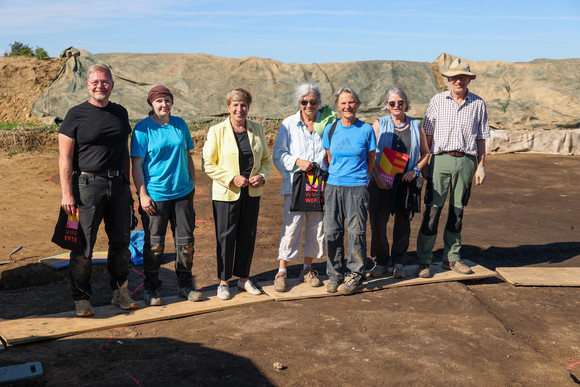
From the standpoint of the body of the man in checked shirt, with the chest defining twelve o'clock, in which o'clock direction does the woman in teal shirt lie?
The woman in teal shirt is roughly at 2 o'clock from the man in checked shirt.

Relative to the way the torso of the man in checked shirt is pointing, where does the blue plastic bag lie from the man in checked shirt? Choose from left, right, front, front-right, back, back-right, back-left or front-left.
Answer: right

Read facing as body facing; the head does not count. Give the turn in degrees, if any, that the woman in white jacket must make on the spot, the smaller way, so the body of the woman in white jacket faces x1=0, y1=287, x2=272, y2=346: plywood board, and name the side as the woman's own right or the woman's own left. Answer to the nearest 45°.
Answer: approximately 45° to the woman's own right

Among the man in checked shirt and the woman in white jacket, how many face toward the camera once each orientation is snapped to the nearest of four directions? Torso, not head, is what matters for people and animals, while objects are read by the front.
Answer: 2

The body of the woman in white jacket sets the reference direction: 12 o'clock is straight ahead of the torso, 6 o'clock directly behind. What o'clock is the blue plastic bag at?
The blue plastic bag is roughly at 4 o'clock from the woman in white jacket.

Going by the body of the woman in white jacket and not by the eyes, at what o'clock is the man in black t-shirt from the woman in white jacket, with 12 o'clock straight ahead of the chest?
The man in black t-shirt is roughly at 2 o'clock from the woman in white jacket.

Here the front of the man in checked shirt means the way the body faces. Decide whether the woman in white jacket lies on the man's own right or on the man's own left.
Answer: on the man's own right

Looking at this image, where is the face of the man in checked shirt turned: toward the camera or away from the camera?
toward the camera

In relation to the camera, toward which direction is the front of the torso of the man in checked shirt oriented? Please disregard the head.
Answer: toward the camera

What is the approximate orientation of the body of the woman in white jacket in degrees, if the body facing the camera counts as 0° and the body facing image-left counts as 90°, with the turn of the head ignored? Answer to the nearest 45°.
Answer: approximately 0°

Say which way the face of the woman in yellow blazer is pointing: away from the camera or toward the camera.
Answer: toward the camera

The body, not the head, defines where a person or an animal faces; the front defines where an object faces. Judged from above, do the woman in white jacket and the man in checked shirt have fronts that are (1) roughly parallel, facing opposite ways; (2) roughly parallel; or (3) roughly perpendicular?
roughly parallel

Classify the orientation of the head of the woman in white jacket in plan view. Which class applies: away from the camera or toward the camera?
toward the camera

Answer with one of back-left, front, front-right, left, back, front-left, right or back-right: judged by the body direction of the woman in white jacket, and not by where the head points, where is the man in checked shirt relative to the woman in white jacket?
left
